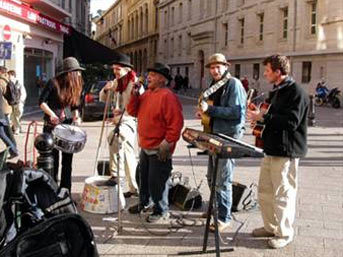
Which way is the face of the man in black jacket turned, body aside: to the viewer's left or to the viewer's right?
to the viewer's left

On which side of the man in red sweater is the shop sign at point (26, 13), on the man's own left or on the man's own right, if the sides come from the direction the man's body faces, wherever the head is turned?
on the man's own right

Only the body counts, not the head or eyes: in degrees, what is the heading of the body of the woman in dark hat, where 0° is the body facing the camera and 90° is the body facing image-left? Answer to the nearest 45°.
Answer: approximately 315°

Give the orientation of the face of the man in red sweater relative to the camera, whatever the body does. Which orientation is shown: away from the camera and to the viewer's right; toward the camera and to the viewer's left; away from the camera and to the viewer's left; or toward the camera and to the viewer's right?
toward the camera and to the viewer's left

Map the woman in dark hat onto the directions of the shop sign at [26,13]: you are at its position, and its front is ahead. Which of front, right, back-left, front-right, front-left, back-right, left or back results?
front-right

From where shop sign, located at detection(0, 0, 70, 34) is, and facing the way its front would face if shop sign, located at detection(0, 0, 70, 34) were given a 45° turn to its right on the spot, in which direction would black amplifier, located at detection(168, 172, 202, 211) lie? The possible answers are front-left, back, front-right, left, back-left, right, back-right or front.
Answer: front

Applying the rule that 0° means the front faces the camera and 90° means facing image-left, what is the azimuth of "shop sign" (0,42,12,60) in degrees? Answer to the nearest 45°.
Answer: approximately 0°

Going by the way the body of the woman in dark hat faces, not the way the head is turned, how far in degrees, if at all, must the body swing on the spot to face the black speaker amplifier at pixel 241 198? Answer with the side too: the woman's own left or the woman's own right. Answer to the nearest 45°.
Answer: approximately 45° to the woman's own left

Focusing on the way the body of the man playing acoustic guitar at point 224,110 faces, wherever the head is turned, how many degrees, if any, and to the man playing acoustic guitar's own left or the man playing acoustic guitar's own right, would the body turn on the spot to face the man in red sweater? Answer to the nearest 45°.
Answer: approximately 45° to the man playing acoustic guitar's own right

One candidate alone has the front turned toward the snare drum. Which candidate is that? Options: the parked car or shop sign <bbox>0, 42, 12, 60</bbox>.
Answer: the shop sign

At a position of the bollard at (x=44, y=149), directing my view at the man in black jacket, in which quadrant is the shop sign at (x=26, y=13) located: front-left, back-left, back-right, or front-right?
back-left
